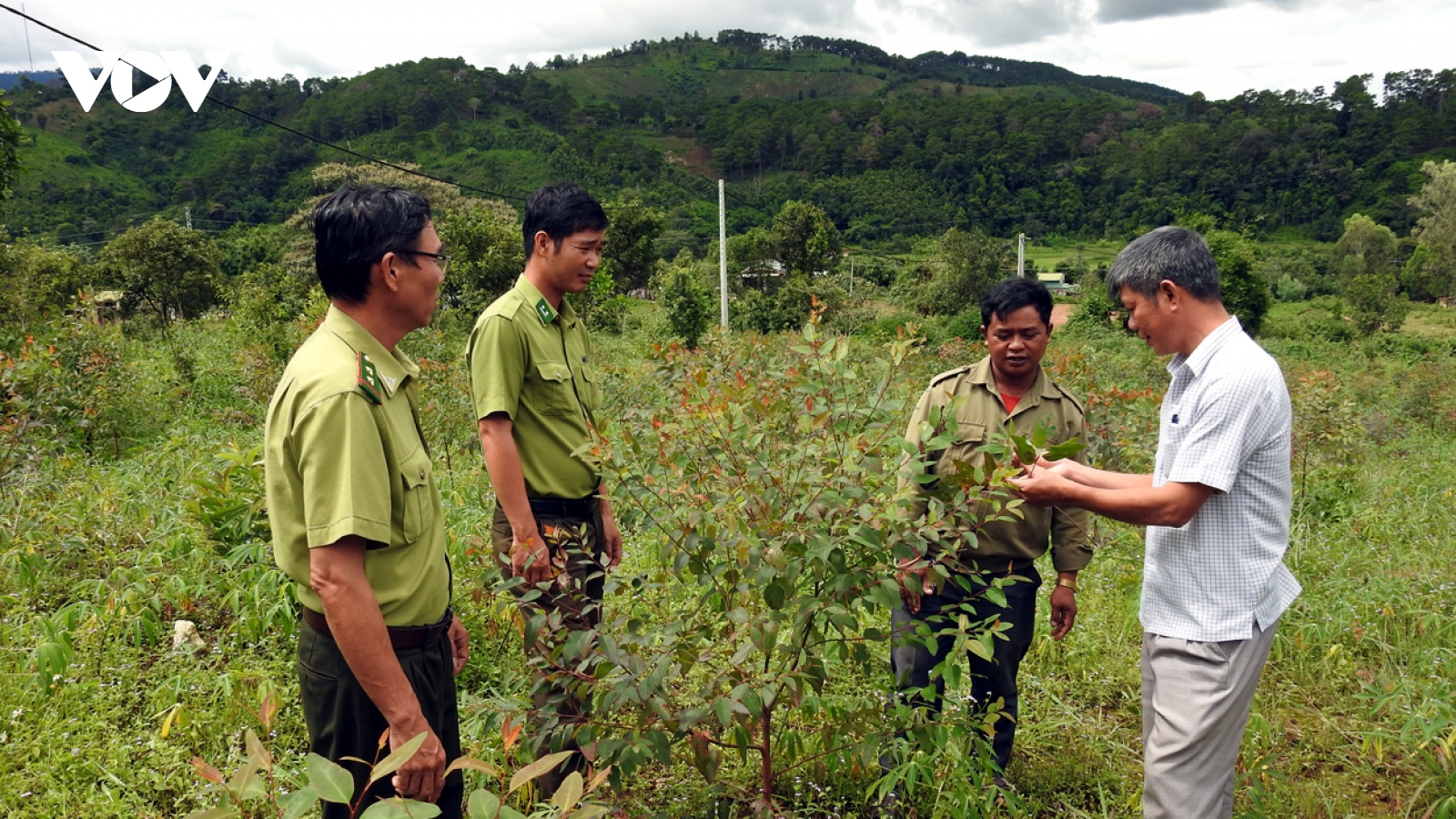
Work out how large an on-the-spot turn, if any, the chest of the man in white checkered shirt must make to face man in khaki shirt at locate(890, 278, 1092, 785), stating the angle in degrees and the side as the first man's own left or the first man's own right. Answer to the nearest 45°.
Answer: approximately 45° to the first man's own right

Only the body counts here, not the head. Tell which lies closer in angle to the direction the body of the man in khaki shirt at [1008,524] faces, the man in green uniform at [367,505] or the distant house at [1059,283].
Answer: the man in green uniform

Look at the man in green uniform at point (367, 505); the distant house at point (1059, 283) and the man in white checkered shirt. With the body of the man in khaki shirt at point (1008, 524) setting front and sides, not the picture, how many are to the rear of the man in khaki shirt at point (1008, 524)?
1

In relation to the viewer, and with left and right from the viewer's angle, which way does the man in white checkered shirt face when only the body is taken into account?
facing to the left of the viewer

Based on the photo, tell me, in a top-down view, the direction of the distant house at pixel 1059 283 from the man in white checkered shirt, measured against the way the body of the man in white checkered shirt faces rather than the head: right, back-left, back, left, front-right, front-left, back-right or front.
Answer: right

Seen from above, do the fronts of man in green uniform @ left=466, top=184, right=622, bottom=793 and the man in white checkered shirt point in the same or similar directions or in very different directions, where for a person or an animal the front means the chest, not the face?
very different directions

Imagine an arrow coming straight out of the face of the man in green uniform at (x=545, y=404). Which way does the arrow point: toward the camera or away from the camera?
toward the camera

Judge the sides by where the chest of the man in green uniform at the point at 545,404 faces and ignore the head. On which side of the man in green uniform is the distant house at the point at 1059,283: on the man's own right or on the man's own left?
on the man's own left

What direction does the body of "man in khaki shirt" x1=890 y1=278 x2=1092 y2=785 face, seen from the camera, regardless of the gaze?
toward the camera

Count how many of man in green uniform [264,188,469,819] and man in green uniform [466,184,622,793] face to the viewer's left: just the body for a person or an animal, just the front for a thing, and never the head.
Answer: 0

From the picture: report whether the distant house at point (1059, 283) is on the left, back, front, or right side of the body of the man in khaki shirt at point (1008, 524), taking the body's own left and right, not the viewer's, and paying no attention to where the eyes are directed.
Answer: back

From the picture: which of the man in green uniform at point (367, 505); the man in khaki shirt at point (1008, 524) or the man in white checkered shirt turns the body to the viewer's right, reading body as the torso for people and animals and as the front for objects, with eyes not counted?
the man in green uniform at point (367, 505)

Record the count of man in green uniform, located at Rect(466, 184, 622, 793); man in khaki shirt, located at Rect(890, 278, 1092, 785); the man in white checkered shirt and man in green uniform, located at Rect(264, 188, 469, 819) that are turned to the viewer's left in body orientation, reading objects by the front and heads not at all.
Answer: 1

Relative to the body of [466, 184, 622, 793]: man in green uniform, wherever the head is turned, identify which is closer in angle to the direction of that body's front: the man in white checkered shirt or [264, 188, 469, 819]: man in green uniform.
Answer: the man in white checkered shirt

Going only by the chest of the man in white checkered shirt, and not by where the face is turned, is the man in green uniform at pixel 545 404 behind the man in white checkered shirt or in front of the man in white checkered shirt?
in front

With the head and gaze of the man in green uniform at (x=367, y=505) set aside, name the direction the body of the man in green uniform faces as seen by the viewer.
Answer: to the viewer's right

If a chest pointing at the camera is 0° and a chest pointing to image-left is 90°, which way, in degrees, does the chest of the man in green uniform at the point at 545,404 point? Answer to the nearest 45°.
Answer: approximately 315°

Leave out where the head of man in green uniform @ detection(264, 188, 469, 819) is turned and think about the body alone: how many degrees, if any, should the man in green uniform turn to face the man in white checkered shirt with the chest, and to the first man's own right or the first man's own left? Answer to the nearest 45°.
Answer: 0° — they already face them

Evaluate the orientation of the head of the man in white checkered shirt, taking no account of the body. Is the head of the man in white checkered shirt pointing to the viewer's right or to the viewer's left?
to the viewer's left

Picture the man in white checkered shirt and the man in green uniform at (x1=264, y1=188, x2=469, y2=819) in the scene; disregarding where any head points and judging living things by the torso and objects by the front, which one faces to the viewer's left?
the man in white checkered shirt
